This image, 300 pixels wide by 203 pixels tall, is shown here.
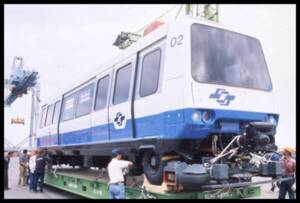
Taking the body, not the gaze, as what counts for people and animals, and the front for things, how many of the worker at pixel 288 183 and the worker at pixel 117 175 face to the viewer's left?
1

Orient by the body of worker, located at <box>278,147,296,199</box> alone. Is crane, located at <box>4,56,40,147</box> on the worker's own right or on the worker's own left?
on the worker's own right

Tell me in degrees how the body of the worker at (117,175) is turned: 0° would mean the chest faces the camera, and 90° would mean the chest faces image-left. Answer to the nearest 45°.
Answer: approximately 225°

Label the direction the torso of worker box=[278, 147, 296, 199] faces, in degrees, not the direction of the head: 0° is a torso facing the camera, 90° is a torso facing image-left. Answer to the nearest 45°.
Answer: approximately 90°

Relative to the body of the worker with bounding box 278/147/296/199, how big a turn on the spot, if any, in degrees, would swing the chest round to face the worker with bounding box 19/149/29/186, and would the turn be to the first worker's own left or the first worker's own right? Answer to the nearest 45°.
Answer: approximately 45° to the first worker's own right

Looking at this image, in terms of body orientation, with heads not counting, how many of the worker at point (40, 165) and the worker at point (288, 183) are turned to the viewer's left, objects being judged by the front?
1

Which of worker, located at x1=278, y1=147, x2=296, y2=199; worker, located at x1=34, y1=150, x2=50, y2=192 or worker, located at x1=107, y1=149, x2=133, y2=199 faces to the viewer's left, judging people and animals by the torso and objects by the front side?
worker, located at x1=278, y1=147, x2=296, y2=199

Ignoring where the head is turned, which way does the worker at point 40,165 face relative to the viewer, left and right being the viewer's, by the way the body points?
facing away from the viewer and to the right of the viewer
